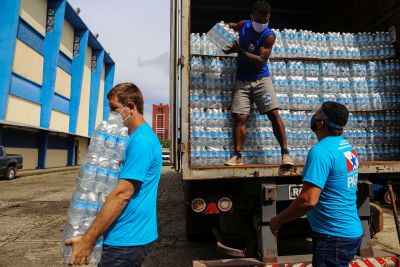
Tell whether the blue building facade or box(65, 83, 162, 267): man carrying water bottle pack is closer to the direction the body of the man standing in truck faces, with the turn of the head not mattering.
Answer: the man carrying water bottle pack

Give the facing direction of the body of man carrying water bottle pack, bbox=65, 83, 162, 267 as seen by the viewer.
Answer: to the viewer's left

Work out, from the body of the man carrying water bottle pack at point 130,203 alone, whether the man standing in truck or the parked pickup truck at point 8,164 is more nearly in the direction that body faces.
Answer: the parked pickup truck

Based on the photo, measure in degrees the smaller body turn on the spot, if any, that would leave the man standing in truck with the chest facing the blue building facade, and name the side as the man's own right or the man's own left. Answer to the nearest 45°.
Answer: approximately 135° to the man's own right

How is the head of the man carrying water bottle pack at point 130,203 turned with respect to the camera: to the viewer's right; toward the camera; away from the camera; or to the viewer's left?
to the viewer's left

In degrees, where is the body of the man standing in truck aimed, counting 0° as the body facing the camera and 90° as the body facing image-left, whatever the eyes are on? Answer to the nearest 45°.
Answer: approximately 0°

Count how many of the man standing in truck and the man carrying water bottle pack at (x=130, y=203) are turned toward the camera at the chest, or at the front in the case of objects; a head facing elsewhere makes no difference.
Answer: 1

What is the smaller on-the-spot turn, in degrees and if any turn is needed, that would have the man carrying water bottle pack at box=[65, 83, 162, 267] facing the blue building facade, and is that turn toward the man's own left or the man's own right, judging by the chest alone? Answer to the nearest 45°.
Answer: approximately 90° to the man's own right

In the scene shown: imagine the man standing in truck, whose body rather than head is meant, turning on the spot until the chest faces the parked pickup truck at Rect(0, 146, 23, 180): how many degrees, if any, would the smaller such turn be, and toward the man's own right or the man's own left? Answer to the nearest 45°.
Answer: approximately 135° to the man's own right
